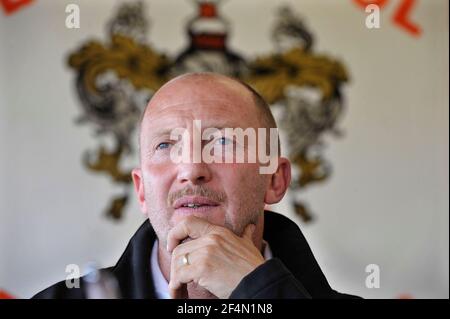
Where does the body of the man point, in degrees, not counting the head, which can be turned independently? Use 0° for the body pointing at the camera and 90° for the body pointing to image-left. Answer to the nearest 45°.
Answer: approximately 0°
